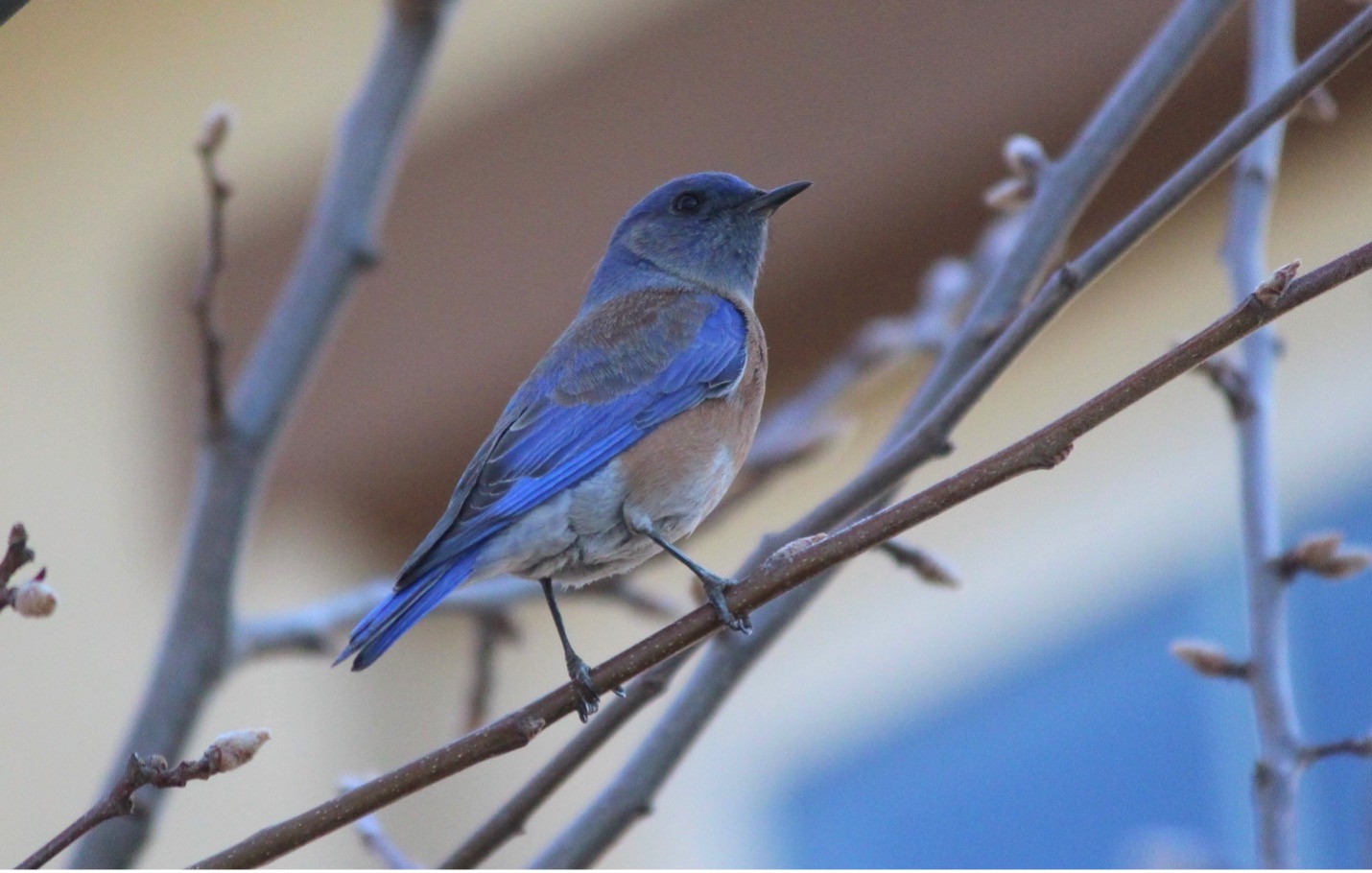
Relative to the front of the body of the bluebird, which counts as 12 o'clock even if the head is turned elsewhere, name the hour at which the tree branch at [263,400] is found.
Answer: The tree branch is roughly at 8 o'clock from the bluebird.

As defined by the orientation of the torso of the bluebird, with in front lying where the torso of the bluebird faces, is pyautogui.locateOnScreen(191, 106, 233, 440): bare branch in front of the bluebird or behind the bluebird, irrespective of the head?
behind

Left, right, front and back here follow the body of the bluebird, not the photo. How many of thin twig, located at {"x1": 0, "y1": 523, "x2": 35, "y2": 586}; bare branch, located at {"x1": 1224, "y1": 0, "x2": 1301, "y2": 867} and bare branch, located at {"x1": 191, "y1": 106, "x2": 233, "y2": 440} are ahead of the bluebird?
1

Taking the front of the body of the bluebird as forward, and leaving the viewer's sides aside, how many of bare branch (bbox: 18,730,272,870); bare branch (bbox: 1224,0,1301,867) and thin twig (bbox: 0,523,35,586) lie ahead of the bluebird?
1

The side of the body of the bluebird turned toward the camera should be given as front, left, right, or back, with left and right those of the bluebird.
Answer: right
